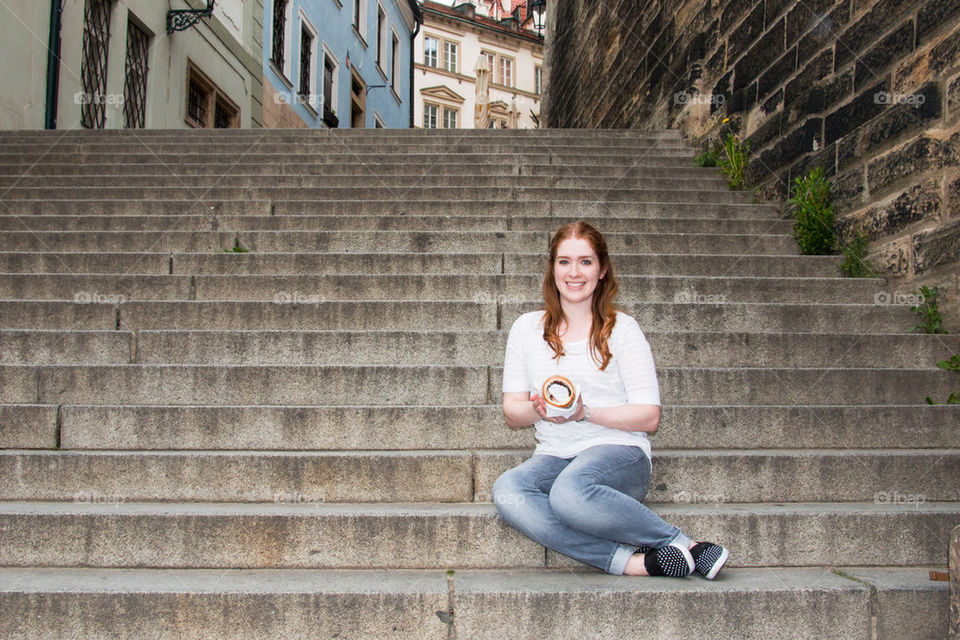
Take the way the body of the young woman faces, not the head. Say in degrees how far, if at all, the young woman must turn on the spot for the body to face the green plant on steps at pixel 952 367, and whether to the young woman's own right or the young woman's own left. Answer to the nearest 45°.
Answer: approximately 135° to the young woman's own left

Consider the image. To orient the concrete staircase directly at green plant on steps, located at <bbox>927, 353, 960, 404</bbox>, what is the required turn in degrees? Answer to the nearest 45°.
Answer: approximately 90° to its left

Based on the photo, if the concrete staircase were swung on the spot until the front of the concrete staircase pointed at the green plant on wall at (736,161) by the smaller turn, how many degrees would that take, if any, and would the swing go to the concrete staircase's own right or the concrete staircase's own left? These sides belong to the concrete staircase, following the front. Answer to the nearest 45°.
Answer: approximately 135° to the concrete staircase's own left

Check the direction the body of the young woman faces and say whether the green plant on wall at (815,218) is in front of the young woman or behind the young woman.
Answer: behind

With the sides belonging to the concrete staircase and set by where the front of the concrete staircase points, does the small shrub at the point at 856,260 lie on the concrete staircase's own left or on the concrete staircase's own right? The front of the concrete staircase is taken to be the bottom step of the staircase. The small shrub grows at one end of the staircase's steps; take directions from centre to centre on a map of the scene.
on the concrete staircase's own left

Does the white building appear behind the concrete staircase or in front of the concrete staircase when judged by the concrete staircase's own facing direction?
behind

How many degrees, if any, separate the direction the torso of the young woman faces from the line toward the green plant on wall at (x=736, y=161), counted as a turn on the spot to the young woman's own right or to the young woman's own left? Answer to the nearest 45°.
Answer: approximately 180°

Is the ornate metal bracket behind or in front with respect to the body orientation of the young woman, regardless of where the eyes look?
behind
